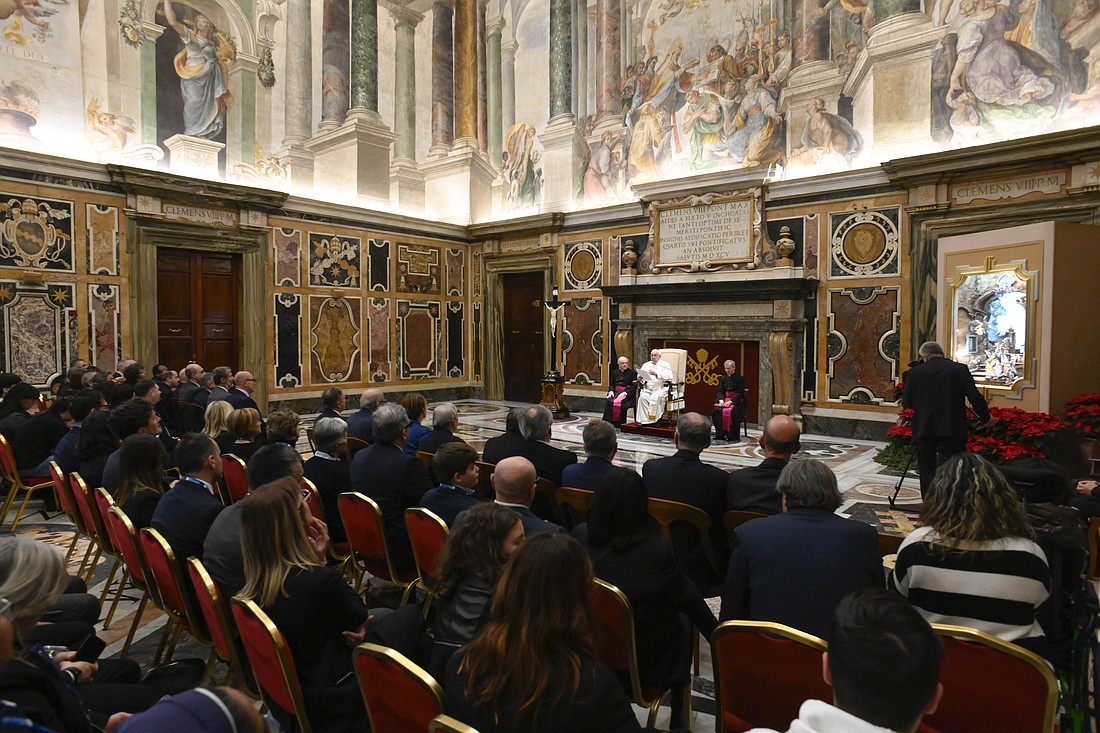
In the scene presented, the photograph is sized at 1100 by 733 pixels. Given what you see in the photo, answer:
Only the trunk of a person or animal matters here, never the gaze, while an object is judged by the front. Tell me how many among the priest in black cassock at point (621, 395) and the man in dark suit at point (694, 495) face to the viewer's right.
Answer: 0

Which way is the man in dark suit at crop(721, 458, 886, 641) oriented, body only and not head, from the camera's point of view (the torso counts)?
away from the camera

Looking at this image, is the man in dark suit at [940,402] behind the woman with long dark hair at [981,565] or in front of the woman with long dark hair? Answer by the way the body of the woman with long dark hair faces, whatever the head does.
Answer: in front

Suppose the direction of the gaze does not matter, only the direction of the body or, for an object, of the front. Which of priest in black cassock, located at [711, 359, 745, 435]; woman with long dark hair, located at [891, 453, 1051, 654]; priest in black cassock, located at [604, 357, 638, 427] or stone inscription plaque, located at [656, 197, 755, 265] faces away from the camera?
the woman with long dark hair

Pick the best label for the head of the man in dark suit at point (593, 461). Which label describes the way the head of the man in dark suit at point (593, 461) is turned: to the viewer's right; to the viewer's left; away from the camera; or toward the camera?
away from the camera

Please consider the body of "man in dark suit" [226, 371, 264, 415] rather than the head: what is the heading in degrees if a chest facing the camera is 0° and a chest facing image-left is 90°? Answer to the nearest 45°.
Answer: approximately 270°

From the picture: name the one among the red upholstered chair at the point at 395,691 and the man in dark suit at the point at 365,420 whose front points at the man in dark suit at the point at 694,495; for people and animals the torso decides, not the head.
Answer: the red upholstered chair

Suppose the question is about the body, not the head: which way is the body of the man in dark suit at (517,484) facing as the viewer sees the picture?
away from the camera

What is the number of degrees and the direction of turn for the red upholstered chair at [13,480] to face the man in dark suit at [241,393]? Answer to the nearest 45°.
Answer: approximately 45° to its left

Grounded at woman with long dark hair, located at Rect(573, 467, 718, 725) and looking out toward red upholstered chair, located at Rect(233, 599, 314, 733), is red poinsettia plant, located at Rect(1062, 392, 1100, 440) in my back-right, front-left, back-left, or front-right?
back-right

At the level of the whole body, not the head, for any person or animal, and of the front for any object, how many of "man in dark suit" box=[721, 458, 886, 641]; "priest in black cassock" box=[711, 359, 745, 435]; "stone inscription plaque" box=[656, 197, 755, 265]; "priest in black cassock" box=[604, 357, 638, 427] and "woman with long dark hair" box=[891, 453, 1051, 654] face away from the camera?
2

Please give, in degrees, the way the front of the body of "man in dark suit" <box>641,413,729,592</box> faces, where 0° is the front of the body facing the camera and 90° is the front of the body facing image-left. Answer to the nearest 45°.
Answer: approximately 180°

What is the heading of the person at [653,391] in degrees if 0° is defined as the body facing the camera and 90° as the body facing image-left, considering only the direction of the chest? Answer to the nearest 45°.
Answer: approximately 45°

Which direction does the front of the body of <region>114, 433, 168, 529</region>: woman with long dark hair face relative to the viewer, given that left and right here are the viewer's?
facing away from the viewer and to the right of the viewer

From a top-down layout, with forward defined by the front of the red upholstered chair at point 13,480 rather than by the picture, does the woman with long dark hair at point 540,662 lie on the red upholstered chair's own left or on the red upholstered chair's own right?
on the red upholstered chair's own right

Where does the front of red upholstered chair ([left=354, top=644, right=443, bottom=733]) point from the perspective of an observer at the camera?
facing away from the viewer and to the right of the viewer

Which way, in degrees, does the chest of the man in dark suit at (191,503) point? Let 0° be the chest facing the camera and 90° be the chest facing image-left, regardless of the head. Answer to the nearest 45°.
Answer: approximately 225°
